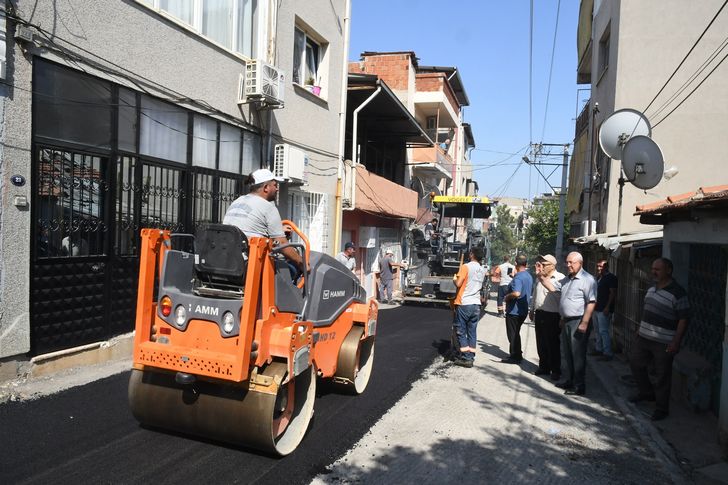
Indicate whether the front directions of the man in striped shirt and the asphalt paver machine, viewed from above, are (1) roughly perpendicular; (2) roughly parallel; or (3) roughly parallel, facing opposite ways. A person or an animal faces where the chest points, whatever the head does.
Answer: roughly perpendicular

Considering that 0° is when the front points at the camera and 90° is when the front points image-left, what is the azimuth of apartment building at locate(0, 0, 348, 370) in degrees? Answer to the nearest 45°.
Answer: approximately 315°

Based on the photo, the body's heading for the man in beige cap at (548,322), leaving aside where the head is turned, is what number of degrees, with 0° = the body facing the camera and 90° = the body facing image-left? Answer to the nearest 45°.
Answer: approximately 45°

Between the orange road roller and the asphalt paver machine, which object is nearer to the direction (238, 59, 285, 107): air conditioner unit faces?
the orange road roller

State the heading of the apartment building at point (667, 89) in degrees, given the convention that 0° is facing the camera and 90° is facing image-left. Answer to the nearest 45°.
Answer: approximately 90°

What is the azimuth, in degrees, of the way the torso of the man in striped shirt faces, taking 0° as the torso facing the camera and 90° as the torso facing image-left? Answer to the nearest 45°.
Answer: approximately 45°

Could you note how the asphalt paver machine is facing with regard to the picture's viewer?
facing away from the viewer

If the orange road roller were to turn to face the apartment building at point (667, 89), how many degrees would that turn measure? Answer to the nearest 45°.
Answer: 0° — it already faces it

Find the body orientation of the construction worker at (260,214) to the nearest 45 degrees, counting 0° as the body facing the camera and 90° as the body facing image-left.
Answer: approximately 225°
